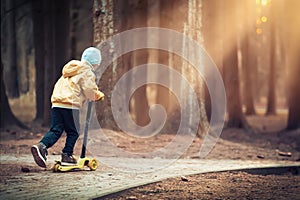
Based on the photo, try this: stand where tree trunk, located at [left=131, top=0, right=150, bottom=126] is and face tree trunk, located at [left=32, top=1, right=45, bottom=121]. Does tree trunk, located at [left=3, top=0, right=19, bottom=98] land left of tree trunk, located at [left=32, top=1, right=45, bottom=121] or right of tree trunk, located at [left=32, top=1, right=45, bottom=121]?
right

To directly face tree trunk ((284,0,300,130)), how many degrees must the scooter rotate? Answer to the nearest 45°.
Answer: approximately 45° to its left

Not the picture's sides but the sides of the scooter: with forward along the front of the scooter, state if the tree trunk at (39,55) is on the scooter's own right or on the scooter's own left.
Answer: on the scooter's own left

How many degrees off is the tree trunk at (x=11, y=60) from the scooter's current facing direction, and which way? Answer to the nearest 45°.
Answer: approximately 90° to its left

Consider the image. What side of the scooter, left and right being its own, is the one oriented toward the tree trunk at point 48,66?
left

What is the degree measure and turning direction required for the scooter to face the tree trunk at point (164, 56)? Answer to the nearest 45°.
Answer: approximately 90° to its left

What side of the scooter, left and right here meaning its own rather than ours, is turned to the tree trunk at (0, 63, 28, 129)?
left

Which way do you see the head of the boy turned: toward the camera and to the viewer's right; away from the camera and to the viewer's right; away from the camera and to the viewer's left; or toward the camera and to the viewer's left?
away from the camera and to the viewer's right

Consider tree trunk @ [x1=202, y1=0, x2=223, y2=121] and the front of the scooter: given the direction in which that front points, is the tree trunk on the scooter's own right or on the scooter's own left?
on the scooter's own left

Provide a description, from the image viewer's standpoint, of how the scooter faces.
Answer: facing to the right of the viewer

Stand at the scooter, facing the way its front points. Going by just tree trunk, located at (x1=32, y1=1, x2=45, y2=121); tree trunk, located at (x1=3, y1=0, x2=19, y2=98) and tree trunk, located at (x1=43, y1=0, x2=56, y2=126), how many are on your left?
3
